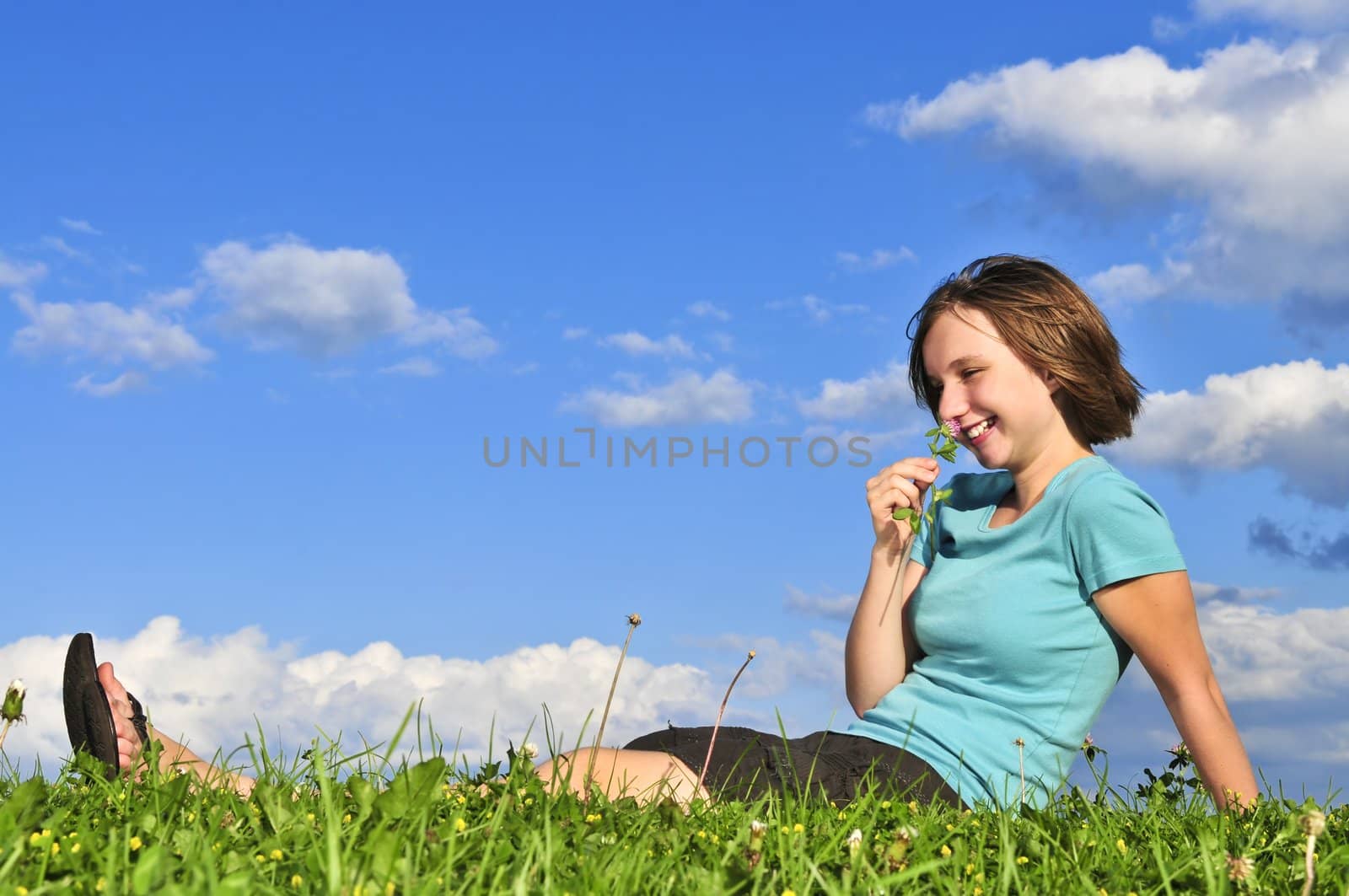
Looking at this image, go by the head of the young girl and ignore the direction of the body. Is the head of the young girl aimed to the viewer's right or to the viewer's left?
to the viewer's left

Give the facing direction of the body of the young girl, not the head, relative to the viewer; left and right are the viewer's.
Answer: facing the viewer and to the left of the viewer

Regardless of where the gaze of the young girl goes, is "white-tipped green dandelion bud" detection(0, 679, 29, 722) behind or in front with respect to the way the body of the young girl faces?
in front
